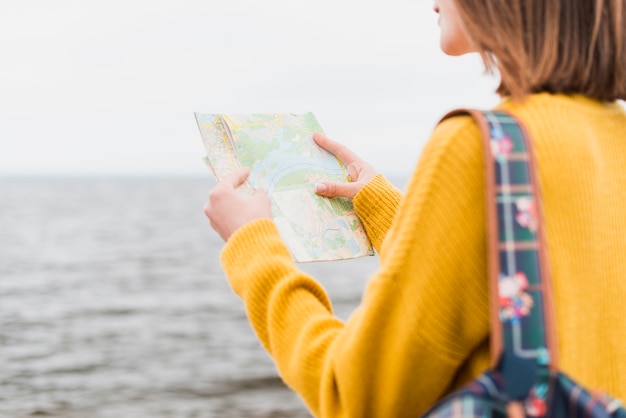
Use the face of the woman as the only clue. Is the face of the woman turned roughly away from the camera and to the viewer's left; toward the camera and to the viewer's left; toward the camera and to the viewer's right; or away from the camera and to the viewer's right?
away from the camera and to the viewer's left

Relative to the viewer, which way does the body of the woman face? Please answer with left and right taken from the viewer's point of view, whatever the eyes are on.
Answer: facing away from the viewer and to the left of the viewer
